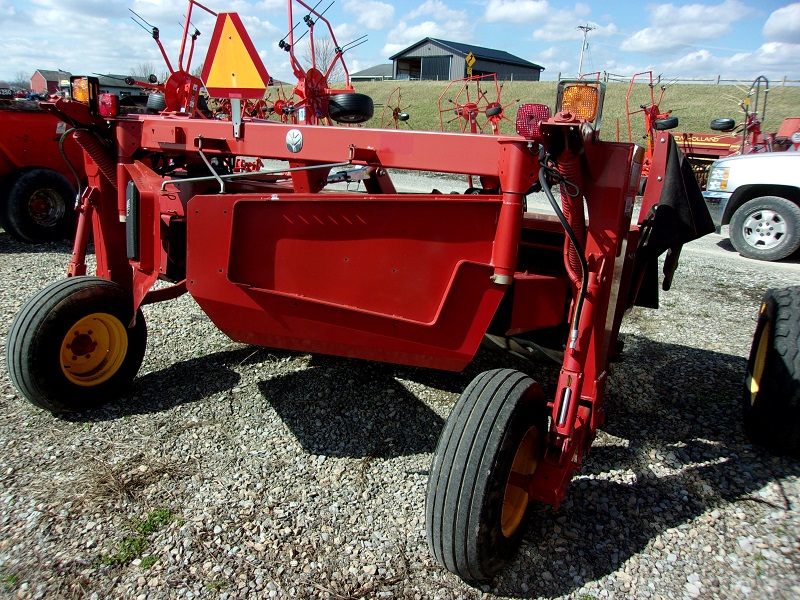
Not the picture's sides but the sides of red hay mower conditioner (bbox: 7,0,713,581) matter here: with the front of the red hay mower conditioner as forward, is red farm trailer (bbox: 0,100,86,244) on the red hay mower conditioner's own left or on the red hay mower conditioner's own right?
on the red hay mower conditioner's own left

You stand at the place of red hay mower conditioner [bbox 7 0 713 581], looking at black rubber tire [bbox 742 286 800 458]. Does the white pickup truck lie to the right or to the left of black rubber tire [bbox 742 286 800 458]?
left

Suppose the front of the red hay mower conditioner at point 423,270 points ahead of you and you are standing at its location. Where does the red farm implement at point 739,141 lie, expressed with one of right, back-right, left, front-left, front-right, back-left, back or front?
front

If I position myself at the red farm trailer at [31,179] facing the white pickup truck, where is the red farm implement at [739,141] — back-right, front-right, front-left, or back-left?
front-left

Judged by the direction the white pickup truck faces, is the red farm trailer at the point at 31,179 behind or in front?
in front

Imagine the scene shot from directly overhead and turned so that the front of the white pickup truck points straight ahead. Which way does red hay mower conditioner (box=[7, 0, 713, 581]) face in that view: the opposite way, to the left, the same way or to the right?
to the right

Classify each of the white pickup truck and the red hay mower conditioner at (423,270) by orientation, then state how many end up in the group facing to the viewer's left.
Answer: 1

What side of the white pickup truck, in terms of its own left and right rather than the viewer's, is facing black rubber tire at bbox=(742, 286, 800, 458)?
left

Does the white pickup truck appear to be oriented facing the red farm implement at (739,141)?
no

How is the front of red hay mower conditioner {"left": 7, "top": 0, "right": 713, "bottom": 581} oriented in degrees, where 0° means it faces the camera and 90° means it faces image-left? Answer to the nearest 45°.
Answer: approximately 225°

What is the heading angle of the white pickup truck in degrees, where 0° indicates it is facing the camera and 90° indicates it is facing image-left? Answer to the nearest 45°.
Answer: approximately 90°
